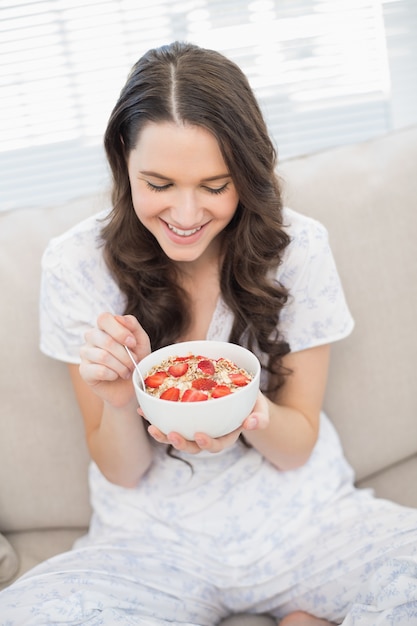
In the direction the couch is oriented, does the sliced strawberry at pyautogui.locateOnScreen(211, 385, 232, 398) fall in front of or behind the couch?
in front

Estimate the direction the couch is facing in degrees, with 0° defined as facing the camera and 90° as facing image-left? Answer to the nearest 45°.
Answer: approximately 0°

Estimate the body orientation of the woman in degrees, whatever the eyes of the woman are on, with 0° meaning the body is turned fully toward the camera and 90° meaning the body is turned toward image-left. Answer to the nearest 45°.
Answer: approximately 0°

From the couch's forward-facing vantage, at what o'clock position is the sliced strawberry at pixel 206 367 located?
The sliced strawberry is roughly at 1 o'clock from the couch.

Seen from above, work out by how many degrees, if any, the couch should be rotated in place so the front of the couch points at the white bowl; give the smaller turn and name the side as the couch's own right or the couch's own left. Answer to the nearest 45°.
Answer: approximately 45° to the couch's own right
